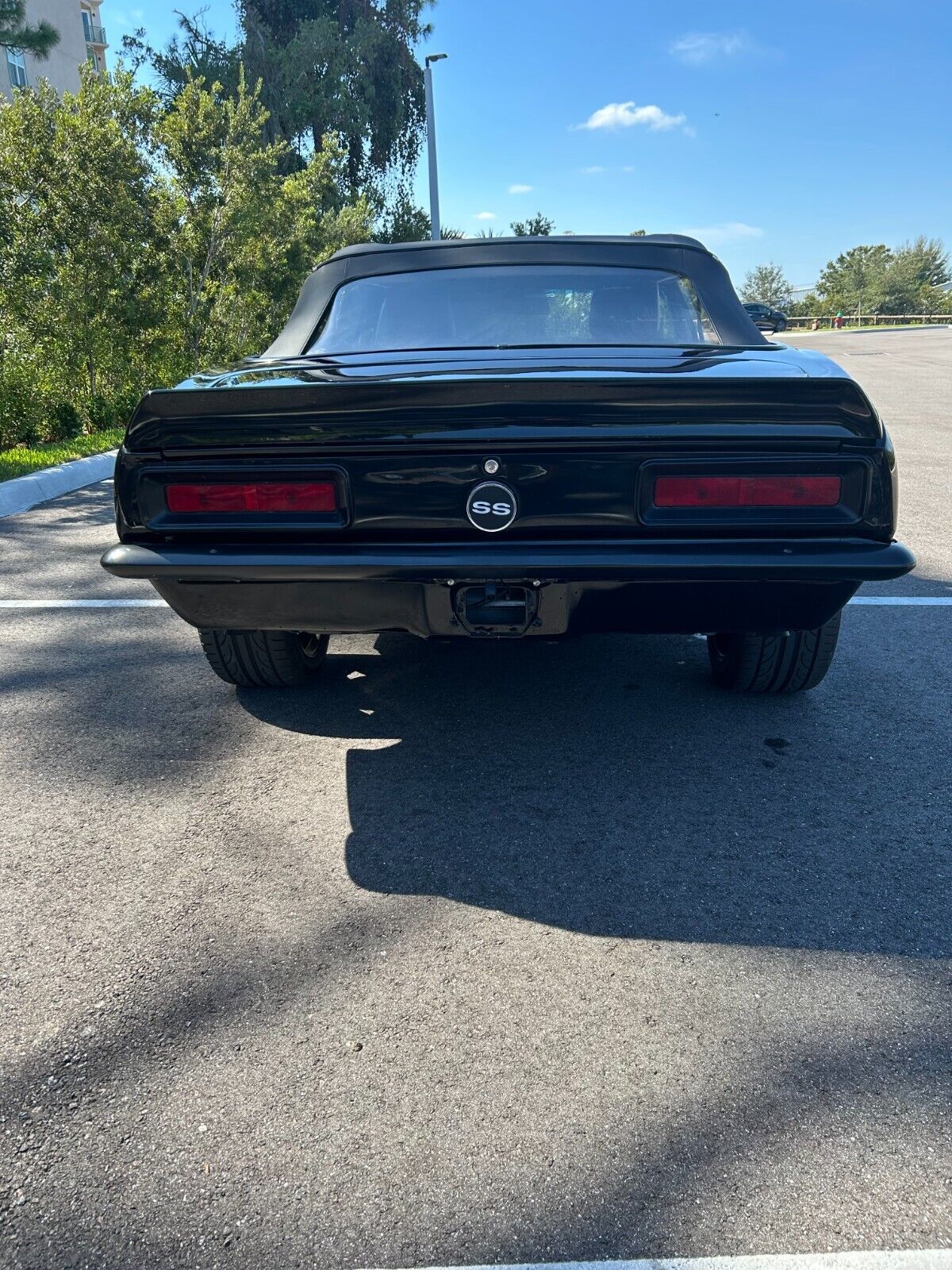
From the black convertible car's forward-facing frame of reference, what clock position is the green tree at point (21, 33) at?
The green tree is roughly at 11 o'clock from the black convertible car.

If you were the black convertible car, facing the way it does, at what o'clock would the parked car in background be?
The parked car in background is roughly at 1 o'clock from the black convertible car.

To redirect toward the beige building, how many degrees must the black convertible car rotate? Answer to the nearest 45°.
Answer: approximately 45° to its left

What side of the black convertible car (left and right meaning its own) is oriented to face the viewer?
back

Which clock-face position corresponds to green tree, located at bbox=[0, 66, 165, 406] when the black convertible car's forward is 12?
The green tree is roughly at 11 o'clock from the black convertible car.

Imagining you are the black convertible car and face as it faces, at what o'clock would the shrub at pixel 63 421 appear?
The shrub is roughly at 11 o'clock from the black convertible car.
